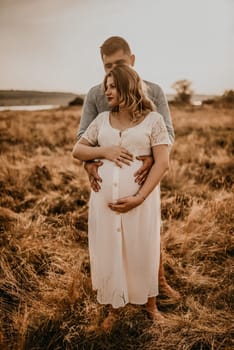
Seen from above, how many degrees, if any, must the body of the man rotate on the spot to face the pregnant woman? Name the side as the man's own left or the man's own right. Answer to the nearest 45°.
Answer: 0° — they already face them

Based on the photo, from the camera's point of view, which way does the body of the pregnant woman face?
toward the camera

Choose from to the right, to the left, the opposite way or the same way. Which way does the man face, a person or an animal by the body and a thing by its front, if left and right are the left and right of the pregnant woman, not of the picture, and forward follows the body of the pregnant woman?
the same way

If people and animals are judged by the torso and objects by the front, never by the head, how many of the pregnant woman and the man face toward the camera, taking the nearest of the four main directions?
2

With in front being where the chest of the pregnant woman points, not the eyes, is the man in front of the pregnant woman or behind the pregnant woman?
behind
